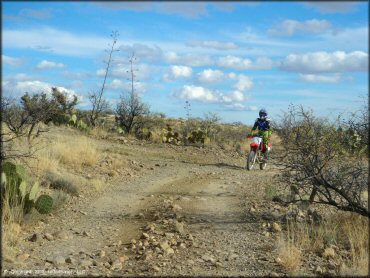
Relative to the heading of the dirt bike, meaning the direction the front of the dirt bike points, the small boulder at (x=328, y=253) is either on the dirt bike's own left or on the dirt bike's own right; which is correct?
on the dirt bike's own left

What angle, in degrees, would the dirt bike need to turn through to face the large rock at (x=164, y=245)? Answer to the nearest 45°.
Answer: approximately 45° to its left

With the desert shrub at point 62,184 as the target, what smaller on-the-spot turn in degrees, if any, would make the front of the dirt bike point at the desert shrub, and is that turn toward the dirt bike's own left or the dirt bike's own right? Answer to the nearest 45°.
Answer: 0° — it already faces it

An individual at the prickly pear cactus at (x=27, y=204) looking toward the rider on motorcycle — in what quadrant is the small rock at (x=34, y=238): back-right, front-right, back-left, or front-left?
back-right

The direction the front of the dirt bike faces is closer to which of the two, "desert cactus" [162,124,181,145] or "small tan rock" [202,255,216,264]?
the small tan rock

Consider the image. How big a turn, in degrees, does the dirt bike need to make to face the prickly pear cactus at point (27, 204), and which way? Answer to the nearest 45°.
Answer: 0° — it already faces it

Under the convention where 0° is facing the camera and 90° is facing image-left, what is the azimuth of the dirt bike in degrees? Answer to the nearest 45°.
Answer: approximately 45°

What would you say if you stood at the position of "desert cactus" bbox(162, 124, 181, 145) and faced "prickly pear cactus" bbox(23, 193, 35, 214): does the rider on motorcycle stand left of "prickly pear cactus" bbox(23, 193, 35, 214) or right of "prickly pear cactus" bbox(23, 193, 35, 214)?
left

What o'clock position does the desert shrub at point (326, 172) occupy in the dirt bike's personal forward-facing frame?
The desert shrub is roughly at 10 o'clock from the dirt bike.
